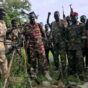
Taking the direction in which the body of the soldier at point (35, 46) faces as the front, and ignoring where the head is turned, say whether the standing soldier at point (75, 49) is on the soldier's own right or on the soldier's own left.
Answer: on the soldier's own left

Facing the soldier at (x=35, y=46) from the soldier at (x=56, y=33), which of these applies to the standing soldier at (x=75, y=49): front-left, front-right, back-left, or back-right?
back-left

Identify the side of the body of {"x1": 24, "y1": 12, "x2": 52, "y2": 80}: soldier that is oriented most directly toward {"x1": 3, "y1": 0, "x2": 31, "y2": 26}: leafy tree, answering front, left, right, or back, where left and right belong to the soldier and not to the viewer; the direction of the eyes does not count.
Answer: back

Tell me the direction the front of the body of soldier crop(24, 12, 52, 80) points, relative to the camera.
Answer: toward the camera

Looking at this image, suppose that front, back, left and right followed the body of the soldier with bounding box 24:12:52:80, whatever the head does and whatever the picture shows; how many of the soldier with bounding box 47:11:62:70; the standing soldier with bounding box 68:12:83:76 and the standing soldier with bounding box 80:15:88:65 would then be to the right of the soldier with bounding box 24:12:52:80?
0
